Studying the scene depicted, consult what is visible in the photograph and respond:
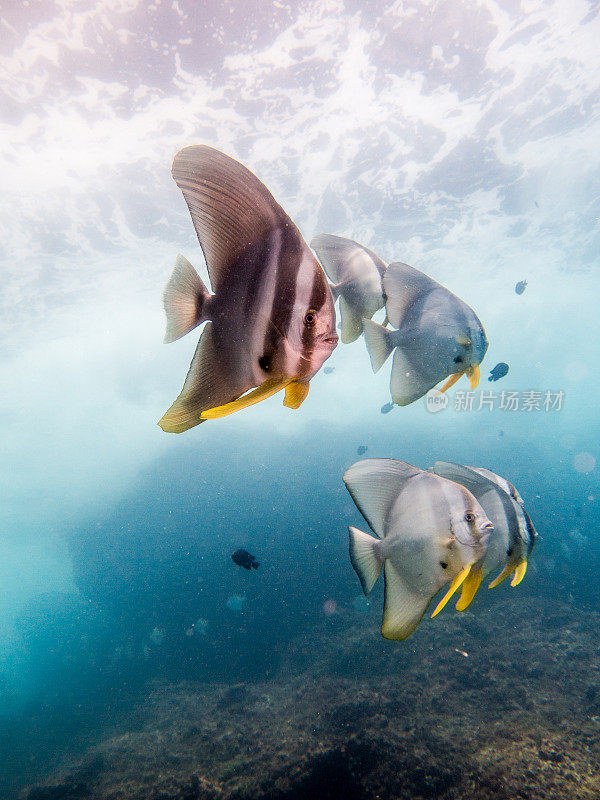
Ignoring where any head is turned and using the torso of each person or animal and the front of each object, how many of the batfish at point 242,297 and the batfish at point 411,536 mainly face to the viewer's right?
2

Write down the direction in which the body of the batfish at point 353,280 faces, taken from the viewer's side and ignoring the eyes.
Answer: to the viewer's right

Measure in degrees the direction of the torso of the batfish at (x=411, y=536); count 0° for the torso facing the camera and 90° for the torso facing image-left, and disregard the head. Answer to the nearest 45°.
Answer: approximately 270°

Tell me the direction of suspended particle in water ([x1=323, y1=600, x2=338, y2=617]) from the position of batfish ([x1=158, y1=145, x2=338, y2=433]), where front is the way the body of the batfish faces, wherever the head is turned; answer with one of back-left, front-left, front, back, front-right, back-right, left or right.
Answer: left

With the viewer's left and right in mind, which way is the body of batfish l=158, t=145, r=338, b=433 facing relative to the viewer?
facing to the right of the viewer

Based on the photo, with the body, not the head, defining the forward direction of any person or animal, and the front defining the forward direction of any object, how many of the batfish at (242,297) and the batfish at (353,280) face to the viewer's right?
2
